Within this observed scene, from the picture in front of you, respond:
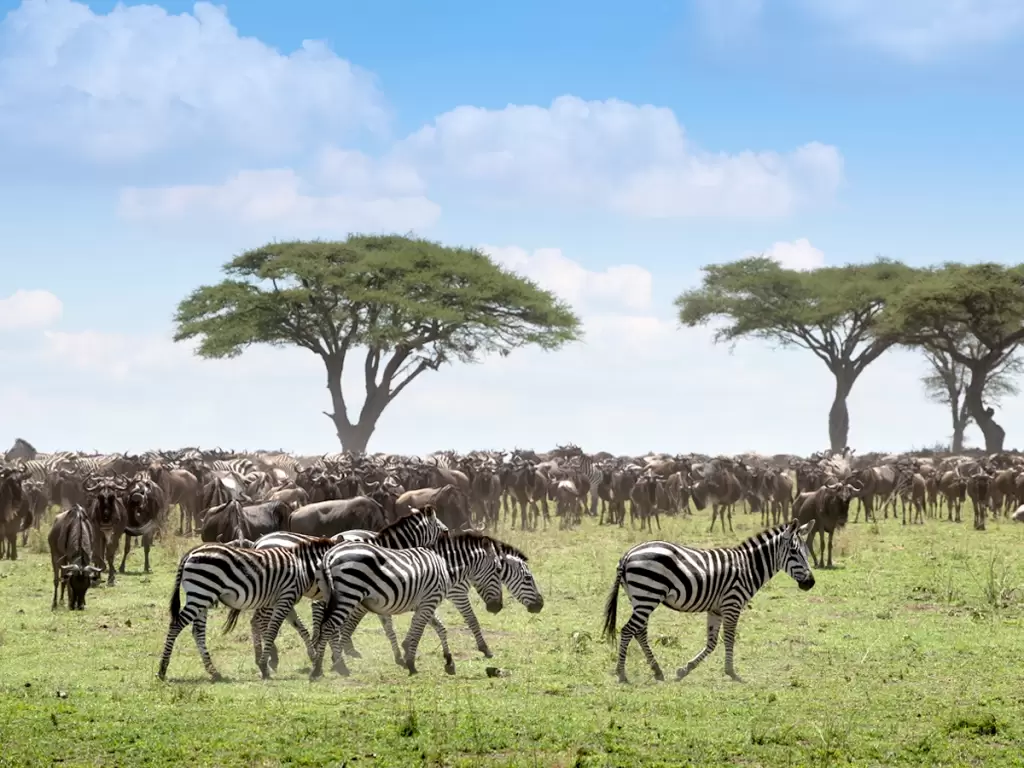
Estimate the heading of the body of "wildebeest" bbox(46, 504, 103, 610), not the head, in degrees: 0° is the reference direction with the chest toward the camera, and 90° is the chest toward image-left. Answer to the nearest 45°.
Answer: approximately 0°

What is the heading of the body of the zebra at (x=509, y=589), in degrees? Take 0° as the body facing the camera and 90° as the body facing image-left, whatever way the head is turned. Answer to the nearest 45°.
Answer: approximately 270°

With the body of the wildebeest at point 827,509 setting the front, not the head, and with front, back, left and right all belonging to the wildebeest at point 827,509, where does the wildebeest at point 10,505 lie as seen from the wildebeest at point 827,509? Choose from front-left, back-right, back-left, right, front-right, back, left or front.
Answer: back-right

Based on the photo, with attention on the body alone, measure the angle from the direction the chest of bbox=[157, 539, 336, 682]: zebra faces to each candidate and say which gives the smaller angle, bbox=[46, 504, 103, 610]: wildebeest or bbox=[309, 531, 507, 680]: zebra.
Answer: the zebra

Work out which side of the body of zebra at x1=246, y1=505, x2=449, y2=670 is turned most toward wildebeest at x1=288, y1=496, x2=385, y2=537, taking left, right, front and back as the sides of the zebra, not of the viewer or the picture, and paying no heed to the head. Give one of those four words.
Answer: left

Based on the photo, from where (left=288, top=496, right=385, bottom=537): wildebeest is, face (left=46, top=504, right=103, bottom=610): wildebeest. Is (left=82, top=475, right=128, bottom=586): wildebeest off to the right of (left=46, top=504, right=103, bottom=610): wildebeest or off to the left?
right

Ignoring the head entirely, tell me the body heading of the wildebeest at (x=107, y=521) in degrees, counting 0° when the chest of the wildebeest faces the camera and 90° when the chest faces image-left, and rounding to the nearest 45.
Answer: approximately 0°

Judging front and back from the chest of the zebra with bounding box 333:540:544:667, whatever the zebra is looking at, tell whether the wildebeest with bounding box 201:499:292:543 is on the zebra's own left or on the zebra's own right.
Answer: on the zebra's own left

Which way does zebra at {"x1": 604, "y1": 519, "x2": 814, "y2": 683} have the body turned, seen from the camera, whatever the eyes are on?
to the viewer's right

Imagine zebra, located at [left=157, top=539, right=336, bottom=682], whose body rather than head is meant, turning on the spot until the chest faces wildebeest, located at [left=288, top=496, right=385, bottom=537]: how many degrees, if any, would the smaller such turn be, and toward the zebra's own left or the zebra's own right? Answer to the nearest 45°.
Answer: approximately 90° to the zebra's own left
